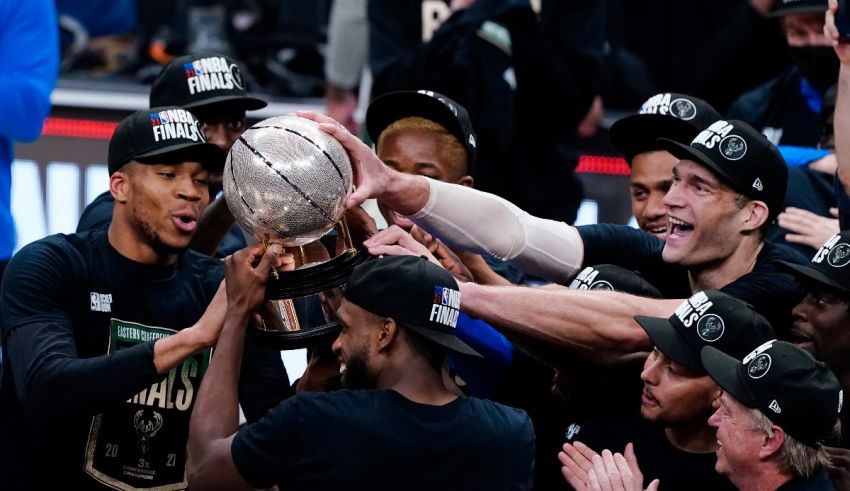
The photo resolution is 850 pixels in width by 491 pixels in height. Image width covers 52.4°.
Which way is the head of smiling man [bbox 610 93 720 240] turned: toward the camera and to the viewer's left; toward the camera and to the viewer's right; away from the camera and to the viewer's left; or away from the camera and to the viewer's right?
toward the camera and to the viewer's left

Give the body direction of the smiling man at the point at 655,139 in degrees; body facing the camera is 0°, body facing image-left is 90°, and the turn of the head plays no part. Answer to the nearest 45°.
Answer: approximately 45°

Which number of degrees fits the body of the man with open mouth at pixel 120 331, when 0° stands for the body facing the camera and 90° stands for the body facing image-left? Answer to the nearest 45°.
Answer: approximately 315°

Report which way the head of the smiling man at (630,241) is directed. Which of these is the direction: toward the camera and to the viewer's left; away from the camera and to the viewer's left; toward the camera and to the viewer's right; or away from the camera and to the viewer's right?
toward the camera and to the viewer's left

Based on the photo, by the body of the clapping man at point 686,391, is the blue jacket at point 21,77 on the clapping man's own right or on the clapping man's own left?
on the clapping man's own right

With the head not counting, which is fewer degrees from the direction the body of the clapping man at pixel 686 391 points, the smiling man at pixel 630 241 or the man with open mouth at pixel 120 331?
the man with open mouth

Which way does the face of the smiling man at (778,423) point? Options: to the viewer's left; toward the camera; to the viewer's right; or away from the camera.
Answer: to the viewer's left

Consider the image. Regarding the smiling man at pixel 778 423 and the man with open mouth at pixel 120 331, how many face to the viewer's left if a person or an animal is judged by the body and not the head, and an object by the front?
1

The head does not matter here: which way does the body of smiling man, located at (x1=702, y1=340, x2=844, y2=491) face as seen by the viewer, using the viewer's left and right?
facing to the left of the viewer
